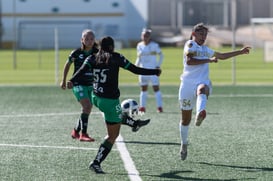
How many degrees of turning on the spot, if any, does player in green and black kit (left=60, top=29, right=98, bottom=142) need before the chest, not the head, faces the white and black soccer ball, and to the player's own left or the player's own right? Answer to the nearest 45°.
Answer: approximately 45° to the player's own left

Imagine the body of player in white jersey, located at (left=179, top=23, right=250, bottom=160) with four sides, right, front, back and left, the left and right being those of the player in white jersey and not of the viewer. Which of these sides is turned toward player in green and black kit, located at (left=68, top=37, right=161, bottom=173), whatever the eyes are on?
right
